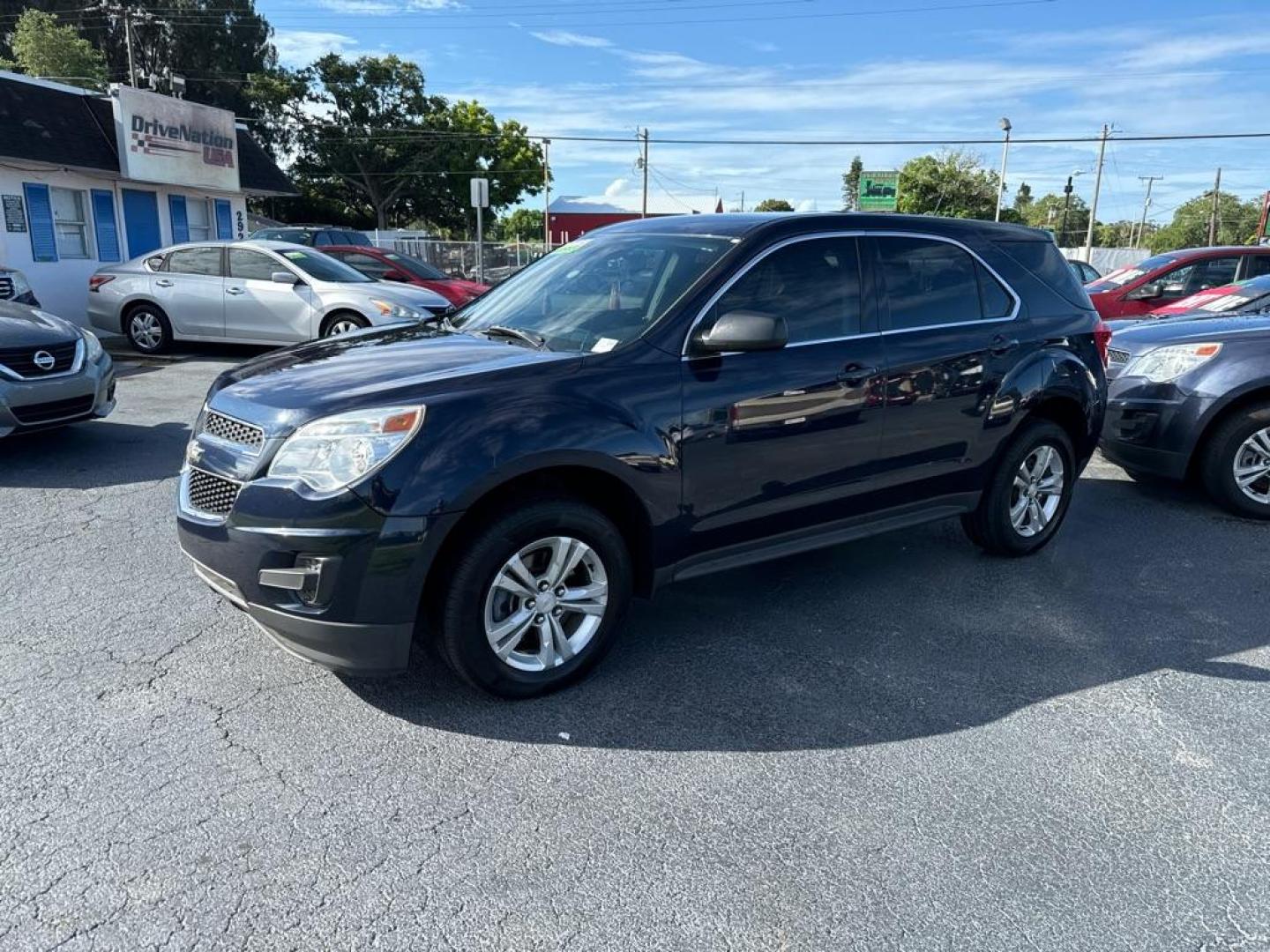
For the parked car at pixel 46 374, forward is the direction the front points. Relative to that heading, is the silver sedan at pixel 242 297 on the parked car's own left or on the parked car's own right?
on the parked car's own left

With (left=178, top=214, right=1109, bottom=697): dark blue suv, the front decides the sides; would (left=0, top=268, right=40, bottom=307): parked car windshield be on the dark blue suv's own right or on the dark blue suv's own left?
on the dark blue suv's own right

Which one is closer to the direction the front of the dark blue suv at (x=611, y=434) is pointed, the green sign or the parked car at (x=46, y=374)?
the parked car

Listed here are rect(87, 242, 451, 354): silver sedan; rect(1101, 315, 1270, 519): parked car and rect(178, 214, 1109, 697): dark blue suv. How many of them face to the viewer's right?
1

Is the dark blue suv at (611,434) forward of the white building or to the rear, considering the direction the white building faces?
forward

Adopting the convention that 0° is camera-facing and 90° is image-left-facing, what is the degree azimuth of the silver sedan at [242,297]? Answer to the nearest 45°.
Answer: approximately 270°

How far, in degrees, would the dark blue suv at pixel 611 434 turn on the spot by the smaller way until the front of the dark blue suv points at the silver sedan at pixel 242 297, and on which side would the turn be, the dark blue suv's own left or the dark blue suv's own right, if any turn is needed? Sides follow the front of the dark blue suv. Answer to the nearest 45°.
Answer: approximately 90° to the dark blue suv's own right

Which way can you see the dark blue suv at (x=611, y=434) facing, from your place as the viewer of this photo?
facing the viewer and to the left of the viewer

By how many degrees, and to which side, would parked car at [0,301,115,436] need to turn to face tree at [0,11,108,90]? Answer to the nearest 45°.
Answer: approximately 135° to its left
